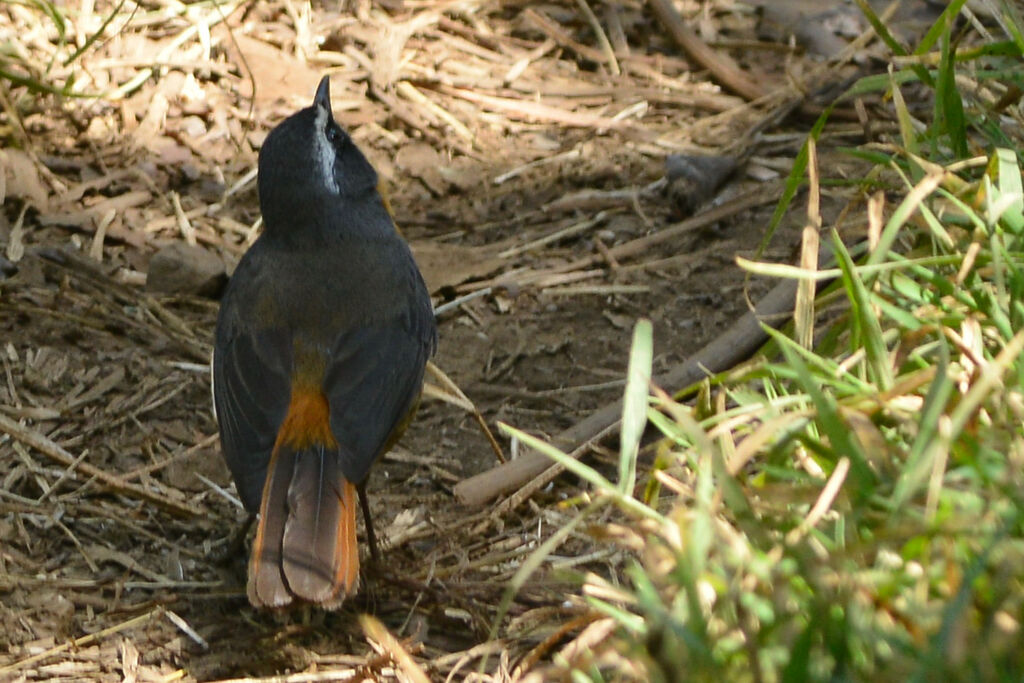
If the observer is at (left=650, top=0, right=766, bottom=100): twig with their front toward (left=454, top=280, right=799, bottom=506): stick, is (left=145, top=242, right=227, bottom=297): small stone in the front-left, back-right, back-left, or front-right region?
front-right

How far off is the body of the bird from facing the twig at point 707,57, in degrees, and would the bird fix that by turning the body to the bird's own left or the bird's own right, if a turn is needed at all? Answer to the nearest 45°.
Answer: approximately 45° to the bird's own right

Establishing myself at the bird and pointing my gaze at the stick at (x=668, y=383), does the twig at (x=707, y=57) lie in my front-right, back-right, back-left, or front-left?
front-left

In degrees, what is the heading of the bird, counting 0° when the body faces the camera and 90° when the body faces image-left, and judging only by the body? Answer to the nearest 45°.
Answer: approximately 180°

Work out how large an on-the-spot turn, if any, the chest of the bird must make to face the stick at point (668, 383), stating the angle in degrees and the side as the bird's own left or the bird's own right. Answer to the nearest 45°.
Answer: approximately 90° to the bird's own right

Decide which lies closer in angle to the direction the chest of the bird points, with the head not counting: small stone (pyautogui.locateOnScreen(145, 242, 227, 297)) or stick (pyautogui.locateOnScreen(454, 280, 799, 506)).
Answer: the small stone

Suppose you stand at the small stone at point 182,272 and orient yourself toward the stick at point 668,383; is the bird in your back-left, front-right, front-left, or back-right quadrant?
front-right

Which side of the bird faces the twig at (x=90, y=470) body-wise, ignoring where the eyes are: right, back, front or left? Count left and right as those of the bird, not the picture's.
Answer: left

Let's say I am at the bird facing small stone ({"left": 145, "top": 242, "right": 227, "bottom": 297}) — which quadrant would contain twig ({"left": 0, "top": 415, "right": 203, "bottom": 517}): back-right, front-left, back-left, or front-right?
front-left

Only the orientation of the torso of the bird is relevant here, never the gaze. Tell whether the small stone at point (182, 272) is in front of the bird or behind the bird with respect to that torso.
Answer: in front
